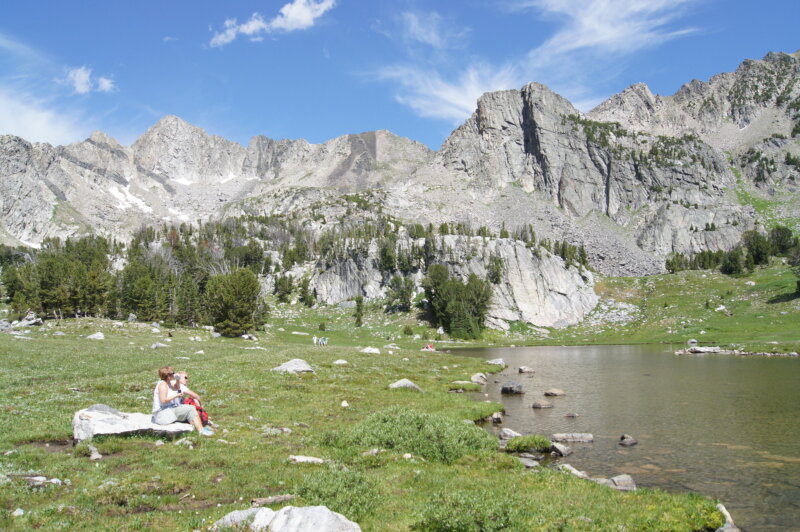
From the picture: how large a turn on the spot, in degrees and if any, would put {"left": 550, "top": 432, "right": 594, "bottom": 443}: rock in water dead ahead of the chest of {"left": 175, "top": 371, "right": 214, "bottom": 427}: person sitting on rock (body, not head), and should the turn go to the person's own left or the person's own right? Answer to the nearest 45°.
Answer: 0° — they already face it

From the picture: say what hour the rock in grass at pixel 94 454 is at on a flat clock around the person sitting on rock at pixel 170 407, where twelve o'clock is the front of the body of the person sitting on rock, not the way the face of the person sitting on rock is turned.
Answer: The rock in grass is roughly at 4 o'clock from the person sitting on rock.

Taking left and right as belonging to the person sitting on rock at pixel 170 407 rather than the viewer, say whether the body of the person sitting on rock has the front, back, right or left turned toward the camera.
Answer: right

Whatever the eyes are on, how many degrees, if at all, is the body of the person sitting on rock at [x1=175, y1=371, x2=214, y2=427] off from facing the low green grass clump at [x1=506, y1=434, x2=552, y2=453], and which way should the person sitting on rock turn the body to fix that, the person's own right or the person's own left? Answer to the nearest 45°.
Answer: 0° — they already face it

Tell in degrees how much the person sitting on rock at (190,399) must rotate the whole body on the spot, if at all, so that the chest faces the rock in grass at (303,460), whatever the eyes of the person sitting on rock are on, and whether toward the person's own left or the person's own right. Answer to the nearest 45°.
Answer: approximately 45° to the person's own right

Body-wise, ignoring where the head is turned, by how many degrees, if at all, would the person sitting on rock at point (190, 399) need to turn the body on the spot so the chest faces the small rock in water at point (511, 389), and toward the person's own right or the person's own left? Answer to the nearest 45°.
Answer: approximately 45° to the person's own left

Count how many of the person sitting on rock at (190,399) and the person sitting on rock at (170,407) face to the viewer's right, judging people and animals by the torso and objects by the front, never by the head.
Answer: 2

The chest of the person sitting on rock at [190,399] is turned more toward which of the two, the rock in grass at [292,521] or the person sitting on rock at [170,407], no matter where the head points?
the rock in grass

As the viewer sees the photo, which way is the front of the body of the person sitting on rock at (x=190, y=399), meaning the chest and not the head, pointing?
to the viewer's right
